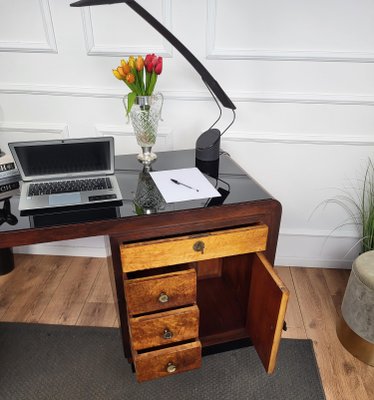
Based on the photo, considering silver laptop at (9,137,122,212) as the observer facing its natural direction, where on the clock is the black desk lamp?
The black desk lamp is roughly at 9 o'clock from the silver laptop.

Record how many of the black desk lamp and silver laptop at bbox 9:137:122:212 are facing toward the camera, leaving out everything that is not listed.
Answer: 1

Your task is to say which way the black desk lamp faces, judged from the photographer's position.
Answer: facing to the left of the viewer

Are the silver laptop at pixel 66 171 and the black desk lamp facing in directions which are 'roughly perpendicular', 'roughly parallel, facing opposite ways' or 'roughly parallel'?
roughly perpendicular

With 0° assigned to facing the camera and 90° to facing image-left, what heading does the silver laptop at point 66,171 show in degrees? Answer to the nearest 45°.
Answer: approximately 0°
